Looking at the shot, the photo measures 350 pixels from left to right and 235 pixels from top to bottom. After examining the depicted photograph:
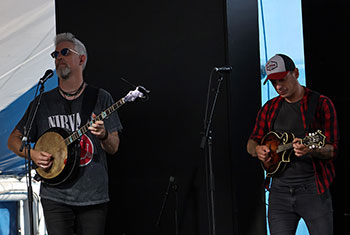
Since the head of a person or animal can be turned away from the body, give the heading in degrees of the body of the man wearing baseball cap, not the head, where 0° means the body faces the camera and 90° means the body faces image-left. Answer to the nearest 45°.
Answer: approximately 45°
